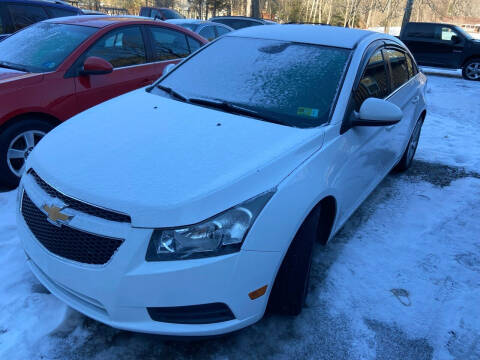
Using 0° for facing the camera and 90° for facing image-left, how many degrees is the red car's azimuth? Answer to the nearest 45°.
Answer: approximately 45°

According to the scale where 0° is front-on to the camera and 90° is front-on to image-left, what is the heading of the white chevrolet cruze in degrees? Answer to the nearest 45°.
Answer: approximately 45°

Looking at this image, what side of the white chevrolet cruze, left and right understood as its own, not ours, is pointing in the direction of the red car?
right
